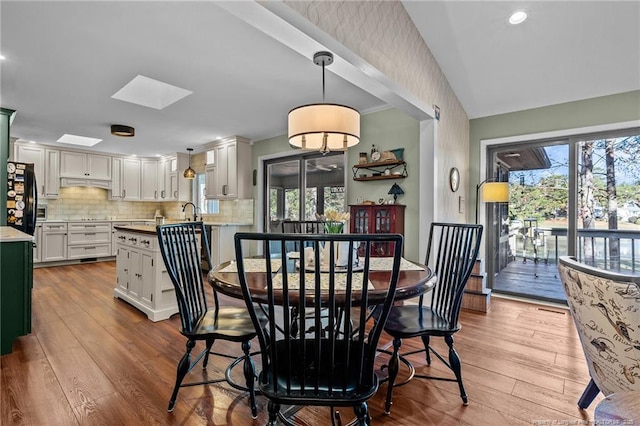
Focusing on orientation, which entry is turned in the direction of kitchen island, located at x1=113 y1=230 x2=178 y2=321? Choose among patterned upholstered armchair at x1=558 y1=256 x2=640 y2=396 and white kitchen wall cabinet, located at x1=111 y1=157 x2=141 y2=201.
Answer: the upper kitchen cabinet

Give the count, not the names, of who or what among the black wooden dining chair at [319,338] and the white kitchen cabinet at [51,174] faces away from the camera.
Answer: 1

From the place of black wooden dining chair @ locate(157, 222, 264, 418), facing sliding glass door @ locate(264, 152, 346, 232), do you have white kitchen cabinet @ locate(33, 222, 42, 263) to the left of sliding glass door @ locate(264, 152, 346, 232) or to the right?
left

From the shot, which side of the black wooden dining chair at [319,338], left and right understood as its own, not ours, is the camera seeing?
back

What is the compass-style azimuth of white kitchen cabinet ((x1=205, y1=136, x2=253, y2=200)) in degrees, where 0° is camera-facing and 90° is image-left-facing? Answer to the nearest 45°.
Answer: approximately 45°

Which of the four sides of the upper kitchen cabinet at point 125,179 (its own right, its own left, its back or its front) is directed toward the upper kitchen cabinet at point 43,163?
right

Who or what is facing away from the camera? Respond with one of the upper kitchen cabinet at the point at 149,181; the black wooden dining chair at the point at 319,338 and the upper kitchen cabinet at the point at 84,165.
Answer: the black wooden dining chair

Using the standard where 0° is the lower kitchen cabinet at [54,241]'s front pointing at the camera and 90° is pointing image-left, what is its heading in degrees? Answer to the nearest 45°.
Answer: approximately 0°
